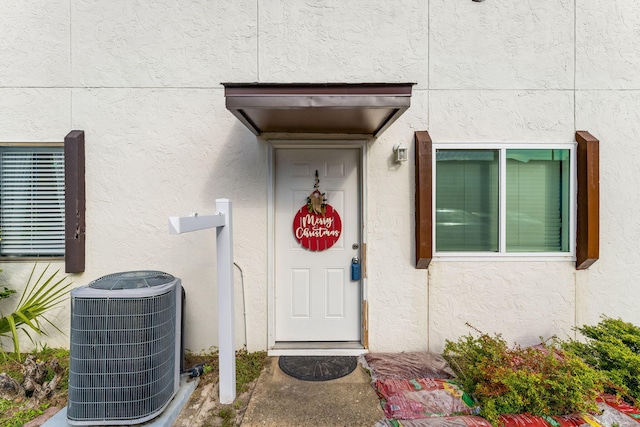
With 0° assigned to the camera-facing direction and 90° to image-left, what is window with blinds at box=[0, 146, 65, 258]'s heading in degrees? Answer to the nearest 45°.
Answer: approximately 0°

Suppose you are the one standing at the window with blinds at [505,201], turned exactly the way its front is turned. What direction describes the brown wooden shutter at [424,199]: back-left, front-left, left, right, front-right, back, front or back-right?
front-right

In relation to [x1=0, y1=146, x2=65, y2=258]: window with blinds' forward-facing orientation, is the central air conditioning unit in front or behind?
in front

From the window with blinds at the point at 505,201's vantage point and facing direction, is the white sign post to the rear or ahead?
ahead

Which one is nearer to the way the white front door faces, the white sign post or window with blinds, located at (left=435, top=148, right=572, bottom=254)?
the white sign post

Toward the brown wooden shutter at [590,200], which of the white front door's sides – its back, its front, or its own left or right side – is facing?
left

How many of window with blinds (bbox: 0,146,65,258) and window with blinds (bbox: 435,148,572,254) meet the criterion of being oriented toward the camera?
2

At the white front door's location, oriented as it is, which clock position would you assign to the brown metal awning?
The brown metal awning is roughly at 12 o'clock from the white front door.

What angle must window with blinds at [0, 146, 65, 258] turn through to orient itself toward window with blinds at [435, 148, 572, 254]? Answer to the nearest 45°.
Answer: approximately 45° to its left

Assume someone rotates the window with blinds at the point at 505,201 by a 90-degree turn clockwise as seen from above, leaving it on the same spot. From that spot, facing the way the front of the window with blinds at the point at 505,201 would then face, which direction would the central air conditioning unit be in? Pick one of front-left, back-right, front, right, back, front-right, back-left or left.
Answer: front-left
